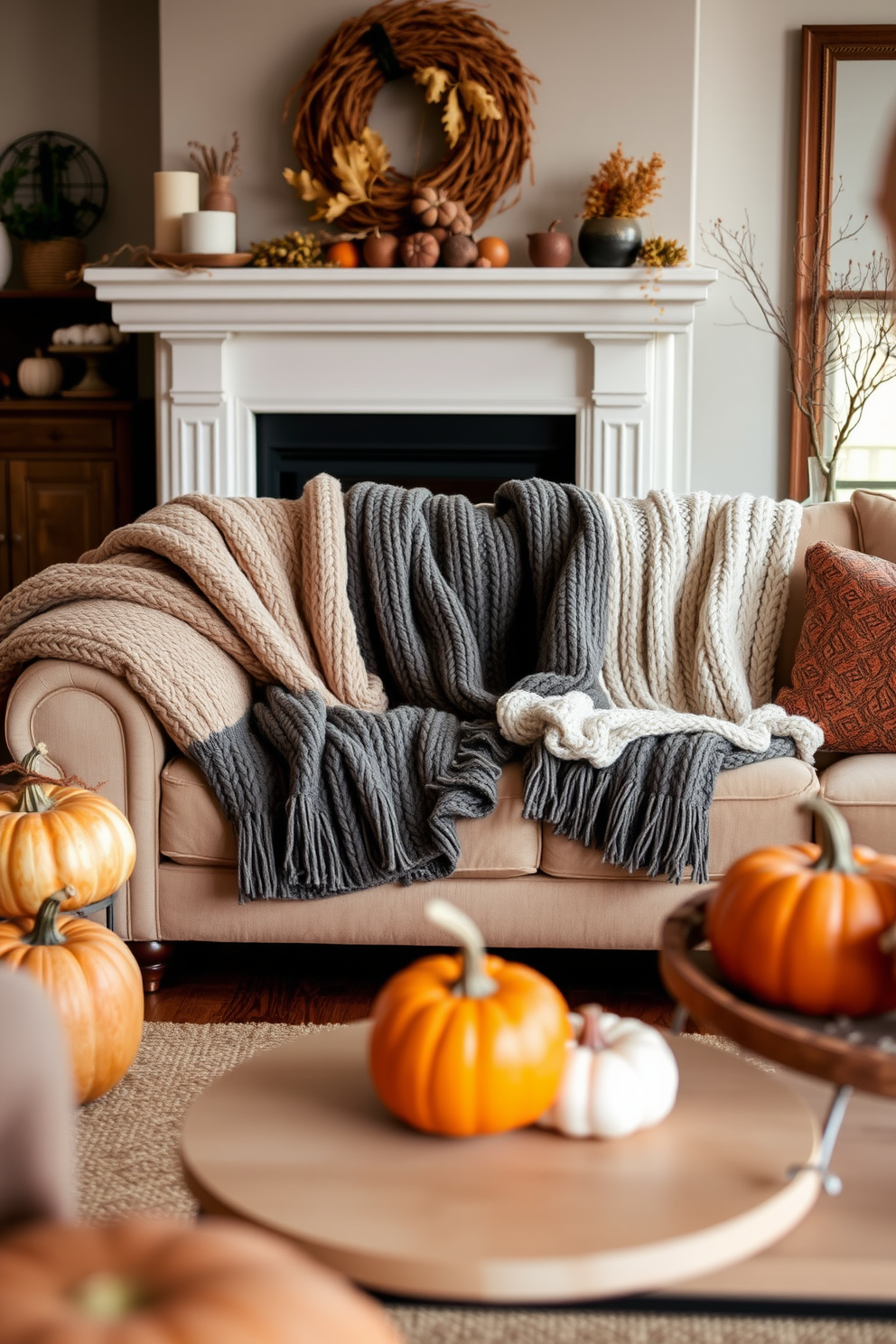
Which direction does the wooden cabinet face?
toward the camera

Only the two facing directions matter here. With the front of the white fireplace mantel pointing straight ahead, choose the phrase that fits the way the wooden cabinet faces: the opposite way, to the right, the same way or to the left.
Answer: the same way

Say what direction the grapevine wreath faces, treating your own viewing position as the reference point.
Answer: facing the viewer

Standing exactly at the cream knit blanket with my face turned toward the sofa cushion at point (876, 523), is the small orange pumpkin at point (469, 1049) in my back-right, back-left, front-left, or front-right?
back-right

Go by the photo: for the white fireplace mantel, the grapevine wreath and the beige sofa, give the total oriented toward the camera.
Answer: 3

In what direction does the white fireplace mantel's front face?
toward the camera

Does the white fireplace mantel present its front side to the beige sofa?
yes

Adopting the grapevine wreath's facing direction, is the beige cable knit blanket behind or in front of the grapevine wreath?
in front
